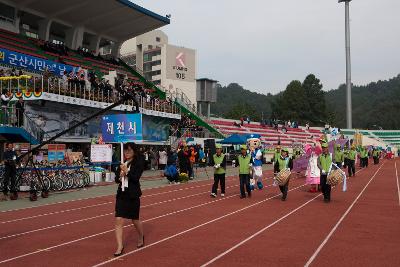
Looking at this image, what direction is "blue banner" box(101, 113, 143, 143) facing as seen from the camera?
toward the camera

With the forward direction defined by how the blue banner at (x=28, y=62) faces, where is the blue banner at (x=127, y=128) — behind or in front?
in front

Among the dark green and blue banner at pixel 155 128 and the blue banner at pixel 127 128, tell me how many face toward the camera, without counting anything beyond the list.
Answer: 2

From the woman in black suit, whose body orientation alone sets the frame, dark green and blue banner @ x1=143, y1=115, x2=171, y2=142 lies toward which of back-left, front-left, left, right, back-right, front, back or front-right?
back-right

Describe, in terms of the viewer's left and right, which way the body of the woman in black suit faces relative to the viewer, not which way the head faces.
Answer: facing the viewer and to the left of the viewer

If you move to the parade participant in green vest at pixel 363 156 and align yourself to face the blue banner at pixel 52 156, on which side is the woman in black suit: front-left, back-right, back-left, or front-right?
front-left

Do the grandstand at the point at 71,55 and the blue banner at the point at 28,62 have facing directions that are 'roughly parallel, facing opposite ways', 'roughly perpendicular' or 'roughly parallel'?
roughly parallel

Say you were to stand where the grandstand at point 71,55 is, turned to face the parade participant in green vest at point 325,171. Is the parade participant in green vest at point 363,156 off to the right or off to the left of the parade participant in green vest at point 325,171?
left

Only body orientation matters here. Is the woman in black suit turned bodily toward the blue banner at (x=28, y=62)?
no

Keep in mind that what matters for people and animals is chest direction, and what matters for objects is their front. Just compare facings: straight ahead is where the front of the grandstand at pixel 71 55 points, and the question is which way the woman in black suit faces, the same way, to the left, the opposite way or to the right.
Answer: to the right

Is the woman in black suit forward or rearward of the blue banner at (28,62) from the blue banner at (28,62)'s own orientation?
forward

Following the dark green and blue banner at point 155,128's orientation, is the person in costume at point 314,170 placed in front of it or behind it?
in front
